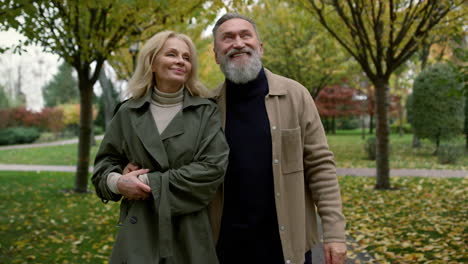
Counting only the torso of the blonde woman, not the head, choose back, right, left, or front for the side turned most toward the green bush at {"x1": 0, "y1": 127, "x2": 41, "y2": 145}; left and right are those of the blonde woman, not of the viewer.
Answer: back

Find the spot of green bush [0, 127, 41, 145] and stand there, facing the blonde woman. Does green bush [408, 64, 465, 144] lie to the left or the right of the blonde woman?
left

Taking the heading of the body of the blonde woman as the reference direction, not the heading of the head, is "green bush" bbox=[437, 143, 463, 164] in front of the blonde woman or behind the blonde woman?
behind

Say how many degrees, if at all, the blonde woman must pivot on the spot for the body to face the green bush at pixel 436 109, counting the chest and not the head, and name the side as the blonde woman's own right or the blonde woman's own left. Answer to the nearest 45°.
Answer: approximately 135° to the blonde woman's own left

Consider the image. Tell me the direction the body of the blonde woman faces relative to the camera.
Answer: toward the camera
